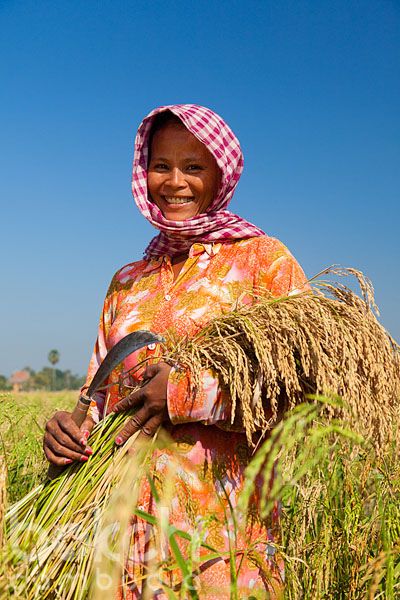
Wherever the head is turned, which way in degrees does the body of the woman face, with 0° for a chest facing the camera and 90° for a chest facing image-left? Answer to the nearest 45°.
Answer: approximately 45°

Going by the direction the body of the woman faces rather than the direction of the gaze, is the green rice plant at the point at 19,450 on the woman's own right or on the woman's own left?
on the woman's own right
